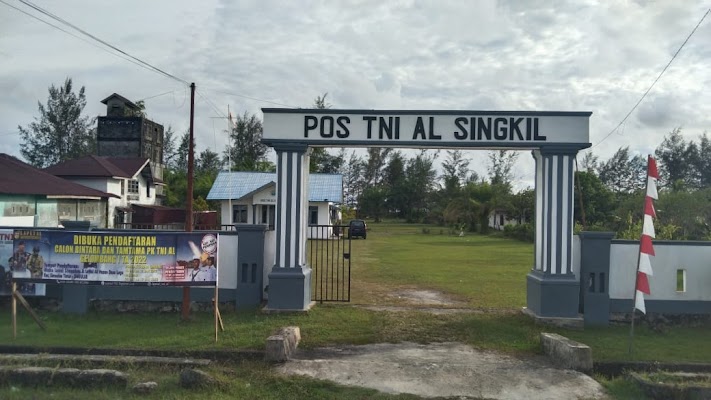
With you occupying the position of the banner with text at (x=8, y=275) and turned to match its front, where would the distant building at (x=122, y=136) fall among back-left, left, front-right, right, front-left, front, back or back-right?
back

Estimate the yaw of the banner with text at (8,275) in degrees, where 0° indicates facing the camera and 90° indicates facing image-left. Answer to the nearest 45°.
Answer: approximately 0°

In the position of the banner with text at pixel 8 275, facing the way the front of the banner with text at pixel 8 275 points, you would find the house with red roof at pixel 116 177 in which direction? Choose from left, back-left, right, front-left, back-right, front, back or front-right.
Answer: back

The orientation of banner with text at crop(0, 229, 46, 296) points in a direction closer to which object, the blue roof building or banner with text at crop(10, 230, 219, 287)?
the banner with text

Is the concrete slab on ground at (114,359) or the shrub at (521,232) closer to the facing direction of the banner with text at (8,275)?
the concrete slab on ground

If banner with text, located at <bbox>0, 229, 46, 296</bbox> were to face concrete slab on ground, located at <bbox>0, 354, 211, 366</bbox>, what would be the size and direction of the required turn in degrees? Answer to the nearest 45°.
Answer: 0° — it already faces it

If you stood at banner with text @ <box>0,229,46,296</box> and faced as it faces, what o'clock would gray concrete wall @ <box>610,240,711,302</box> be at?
The gray concrete wall is roughly at 10 o'clock from the banner with text.

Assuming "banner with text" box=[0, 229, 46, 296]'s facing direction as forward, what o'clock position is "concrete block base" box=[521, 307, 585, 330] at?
The concrete block base is roughly at 10 o'clock from the banner with text.

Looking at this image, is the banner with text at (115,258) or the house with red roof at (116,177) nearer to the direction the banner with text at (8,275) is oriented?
the banner with text

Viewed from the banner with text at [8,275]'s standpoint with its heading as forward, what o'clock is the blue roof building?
The blue roof building is roughly at 7 o'clock from the banner with text.
